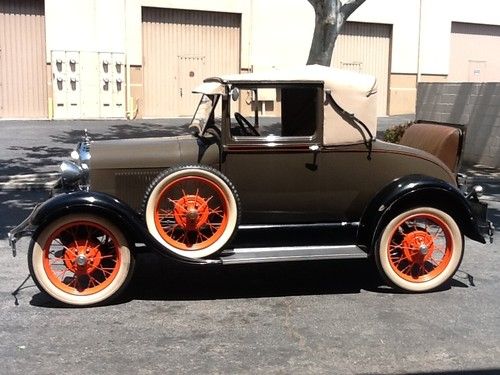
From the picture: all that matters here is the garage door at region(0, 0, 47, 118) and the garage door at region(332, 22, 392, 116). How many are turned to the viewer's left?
0

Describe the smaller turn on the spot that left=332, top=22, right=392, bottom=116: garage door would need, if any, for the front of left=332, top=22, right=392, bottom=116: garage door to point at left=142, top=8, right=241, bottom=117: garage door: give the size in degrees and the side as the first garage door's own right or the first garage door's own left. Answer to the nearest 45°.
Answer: approximately 45° to the first garage door's own right

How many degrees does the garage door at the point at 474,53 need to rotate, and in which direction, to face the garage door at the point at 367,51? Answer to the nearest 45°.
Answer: approximately 45° to its right

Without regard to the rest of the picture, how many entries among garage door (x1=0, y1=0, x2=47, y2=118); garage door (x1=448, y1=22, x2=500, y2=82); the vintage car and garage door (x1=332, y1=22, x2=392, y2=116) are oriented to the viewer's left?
1

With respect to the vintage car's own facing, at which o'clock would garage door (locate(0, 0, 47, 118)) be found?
The garage door is roughly at 2 o'clock from the vintage car.

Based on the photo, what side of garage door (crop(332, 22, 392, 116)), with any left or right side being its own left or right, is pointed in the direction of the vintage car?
front

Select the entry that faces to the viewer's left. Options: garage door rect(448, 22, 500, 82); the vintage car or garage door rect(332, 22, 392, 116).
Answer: the vintage car

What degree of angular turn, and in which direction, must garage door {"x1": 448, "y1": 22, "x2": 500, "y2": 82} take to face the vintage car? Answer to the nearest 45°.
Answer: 0° — it already faces it

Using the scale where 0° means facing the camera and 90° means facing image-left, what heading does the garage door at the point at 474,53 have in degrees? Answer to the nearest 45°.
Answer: approximately 0°

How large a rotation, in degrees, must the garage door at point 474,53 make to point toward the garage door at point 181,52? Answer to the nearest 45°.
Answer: approximately 45° to its right

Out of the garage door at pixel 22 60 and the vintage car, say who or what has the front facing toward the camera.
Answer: the garage door

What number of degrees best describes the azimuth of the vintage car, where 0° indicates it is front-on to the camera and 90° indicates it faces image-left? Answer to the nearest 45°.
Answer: approximately 90°

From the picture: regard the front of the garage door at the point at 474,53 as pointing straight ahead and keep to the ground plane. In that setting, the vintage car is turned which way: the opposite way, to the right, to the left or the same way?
to the right

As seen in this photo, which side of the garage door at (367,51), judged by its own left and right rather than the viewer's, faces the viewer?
front

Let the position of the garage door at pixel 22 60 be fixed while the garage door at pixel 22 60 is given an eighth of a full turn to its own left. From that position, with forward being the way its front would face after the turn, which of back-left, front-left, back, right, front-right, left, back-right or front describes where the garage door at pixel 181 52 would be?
front-left

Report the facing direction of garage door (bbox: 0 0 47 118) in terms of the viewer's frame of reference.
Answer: facing the viewer
